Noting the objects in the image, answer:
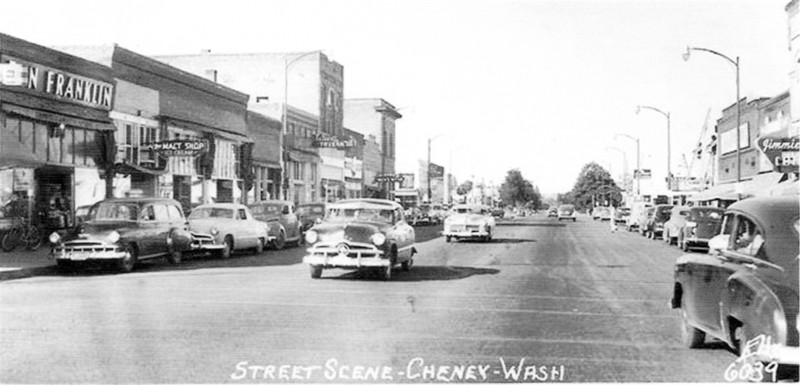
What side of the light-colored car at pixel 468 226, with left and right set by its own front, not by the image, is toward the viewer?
front

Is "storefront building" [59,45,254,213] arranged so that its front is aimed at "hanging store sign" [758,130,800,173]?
yes

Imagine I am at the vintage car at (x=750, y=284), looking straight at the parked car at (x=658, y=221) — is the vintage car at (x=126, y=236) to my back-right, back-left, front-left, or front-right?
front-left

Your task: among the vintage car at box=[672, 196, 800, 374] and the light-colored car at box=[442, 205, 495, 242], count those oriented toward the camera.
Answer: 1

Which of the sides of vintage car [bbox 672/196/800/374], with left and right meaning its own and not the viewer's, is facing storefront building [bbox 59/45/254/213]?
front

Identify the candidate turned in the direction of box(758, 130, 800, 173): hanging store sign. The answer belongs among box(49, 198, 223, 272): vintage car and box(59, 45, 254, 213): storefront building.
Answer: the storefront building

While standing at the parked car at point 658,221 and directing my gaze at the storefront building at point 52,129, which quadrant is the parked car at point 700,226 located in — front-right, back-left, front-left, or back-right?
front-left

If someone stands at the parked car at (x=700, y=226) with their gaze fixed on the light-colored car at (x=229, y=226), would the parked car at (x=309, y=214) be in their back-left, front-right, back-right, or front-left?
front-right

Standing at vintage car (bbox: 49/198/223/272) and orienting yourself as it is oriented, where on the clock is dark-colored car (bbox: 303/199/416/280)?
The dark-colored car is roughly at 9 o'clock from the vintage car.

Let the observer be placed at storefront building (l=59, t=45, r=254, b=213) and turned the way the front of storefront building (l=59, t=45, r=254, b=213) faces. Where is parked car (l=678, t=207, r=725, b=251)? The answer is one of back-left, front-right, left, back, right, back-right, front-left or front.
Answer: front

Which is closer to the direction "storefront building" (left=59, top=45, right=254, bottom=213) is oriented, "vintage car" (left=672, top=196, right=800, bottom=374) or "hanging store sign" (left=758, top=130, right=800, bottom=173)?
the hanging store sign

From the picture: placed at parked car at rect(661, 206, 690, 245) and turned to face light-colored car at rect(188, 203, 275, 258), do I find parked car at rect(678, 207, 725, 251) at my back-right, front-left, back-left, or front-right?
front-left

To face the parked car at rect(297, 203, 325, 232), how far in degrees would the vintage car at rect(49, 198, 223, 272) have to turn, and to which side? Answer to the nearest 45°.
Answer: approximately 180°

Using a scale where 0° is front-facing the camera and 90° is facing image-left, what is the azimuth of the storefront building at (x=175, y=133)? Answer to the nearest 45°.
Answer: approximately 315°

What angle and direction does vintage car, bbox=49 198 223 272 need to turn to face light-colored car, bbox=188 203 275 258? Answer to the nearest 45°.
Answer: approximately 180°

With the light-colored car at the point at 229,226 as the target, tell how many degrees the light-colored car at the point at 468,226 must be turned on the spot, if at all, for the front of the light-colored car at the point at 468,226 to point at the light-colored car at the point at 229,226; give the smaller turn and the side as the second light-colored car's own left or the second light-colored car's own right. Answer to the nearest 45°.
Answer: approximately 45° to the second light-colored car's own right
